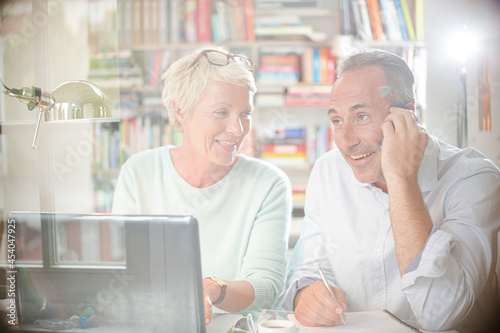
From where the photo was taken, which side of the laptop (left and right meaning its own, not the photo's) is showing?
back

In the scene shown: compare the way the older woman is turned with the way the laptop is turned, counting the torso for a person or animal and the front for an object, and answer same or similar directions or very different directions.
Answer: very different directions

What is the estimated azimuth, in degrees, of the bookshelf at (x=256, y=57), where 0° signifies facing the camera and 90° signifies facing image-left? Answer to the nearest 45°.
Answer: approximately 0°
